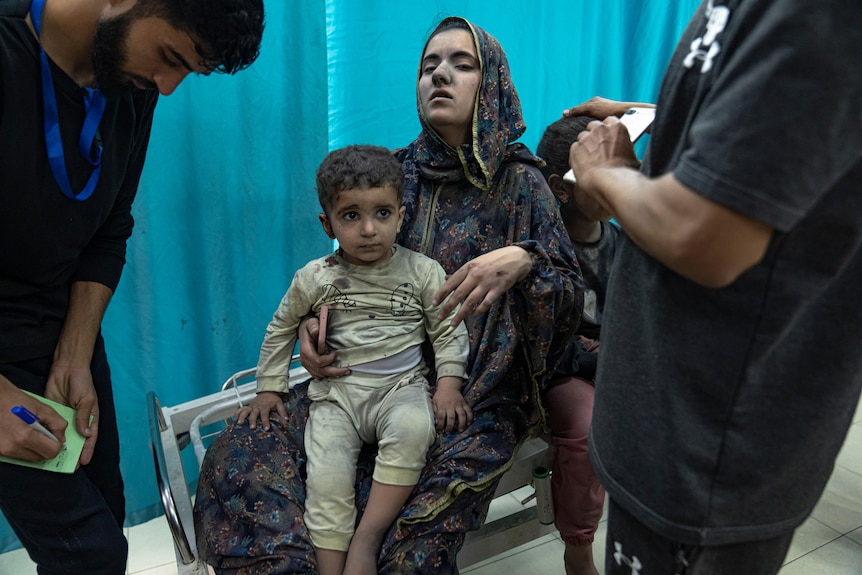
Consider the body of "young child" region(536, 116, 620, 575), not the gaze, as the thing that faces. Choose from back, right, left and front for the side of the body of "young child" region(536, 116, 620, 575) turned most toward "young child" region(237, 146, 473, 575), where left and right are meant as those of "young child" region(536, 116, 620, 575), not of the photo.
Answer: right

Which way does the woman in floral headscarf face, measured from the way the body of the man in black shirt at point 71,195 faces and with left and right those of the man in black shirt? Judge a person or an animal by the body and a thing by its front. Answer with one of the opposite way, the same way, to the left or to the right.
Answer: to the right

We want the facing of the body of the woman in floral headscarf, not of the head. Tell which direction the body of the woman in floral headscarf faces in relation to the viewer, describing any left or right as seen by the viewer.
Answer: facing the viewer and to the left of the viewer

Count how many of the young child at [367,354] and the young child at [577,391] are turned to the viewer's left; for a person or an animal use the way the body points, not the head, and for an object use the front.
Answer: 0

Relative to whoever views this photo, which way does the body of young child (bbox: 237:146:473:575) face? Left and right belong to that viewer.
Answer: facing the viewer

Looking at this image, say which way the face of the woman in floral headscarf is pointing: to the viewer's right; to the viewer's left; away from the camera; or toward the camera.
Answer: toward the camera

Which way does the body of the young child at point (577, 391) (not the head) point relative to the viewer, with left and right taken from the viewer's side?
facing the viewer and to the right of the viewer

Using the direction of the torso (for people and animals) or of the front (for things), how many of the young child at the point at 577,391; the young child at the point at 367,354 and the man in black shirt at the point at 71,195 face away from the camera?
0

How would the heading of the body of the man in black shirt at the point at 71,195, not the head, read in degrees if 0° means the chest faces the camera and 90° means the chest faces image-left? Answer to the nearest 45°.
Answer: approximately 315°

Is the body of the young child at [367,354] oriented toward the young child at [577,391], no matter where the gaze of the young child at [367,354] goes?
no

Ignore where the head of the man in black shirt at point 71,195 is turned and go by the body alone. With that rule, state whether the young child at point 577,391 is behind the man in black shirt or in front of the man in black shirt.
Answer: in front

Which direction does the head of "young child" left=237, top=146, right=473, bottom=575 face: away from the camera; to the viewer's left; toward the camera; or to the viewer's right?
toward the camera

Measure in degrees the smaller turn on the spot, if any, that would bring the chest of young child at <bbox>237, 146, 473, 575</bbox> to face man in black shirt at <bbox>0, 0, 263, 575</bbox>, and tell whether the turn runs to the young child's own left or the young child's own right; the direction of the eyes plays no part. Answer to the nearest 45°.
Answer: approximately 90° to the young child's own right
